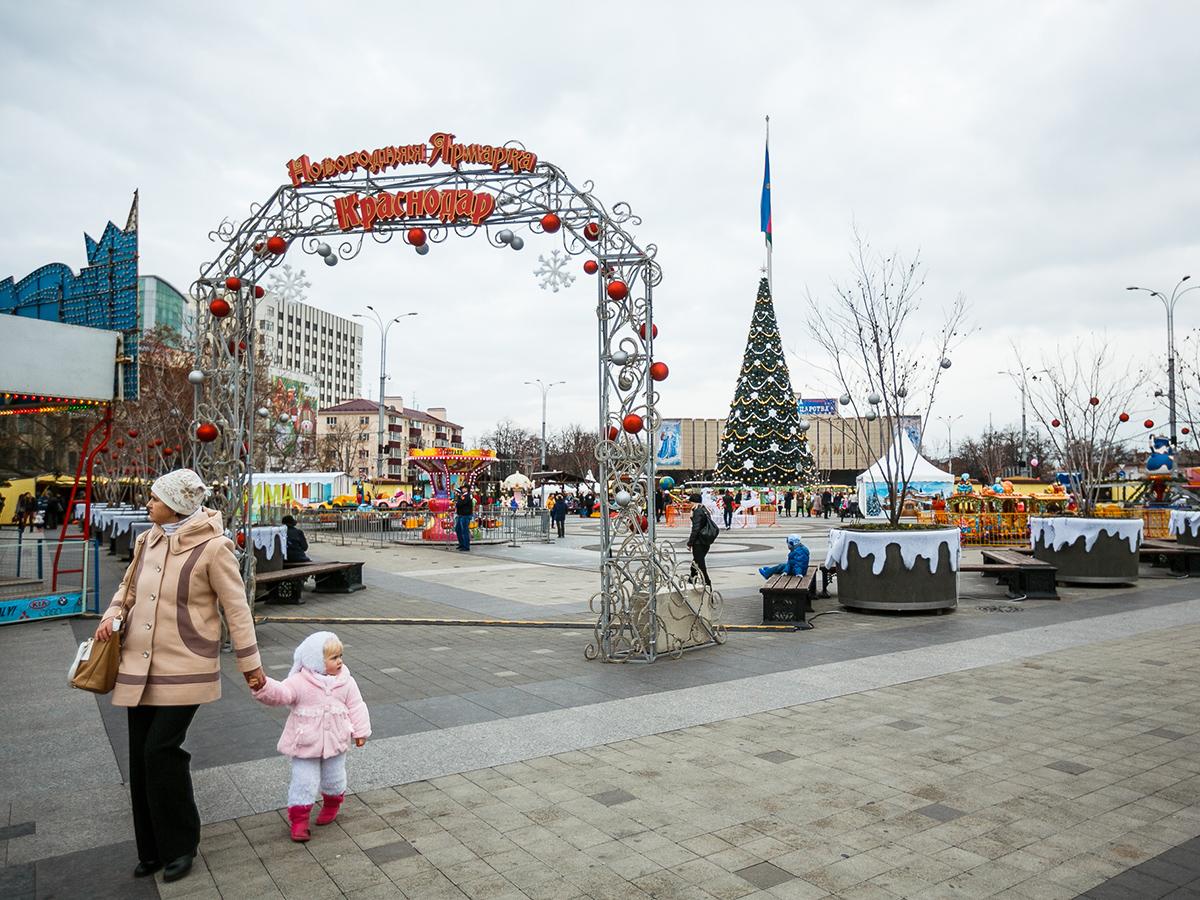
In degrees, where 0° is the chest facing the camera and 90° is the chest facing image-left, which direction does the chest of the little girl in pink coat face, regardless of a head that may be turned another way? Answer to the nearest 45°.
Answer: approximately 315°

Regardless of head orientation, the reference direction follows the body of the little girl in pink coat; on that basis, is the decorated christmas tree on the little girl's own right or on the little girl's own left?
on the little girl's own left

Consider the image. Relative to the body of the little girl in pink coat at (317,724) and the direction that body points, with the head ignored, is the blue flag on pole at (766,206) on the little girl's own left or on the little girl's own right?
on the little girl's own left

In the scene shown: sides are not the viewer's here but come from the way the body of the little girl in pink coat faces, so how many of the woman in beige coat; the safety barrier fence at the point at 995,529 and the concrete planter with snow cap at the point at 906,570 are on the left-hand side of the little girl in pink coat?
2

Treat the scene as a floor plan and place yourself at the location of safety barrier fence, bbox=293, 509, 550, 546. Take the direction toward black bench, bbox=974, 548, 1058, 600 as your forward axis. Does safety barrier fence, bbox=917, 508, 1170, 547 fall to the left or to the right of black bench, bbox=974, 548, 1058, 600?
left

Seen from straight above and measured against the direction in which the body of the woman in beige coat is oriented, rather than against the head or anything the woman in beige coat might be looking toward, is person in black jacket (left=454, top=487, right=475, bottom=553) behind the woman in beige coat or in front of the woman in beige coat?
behind

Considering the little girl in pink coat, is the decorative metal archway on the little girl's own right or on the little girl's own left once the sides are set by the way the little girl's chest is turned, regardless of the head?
on the little girl's own left

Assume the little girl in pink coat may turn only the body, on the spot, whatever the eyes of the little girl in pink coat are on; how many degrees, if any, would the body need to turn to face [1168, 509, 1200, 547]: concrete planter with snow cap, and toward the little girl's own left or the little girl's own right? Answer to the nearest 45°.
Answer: approximately 90° to the little girl's own left

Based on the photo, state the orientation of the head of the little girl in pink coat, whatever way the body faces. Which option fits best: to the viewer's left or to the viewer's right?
to the viewer's right

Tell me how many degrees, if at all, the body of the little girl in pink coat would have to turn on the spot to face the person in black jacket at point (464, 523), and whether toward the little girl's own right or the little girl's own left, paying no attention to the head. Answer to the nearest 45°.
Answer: approximately 135° to the little girl's own left
